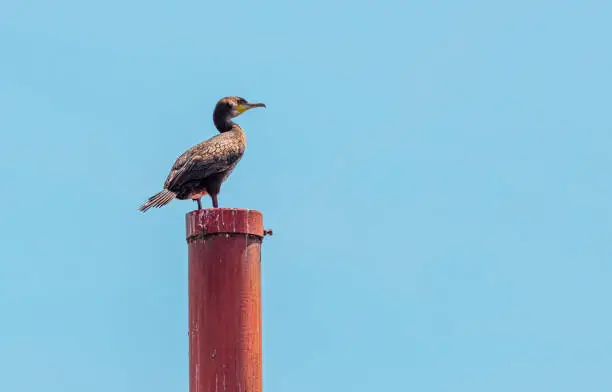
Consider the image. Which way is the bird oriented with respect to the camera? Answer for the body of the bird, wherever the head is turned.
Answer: to the viewer's right
